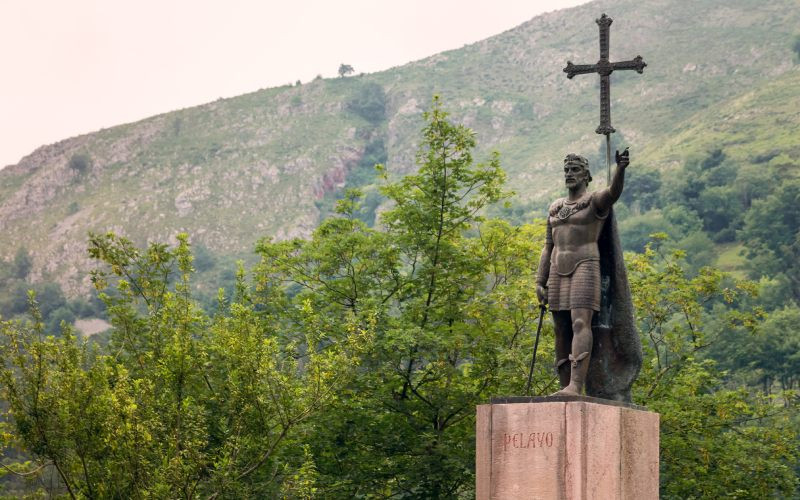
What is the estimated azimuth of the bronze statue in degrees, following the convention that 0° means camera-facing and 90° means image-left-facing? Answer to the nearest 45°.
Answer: approximately 45°

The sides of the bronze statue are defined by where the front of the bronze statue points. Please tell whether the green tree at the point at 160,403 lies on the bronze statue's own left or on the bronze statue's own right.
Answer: on the bronze statue's own right

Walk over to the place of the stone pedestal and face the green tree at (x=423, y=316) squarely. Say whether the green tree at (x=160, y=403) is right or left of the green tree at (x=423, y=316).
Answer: left
